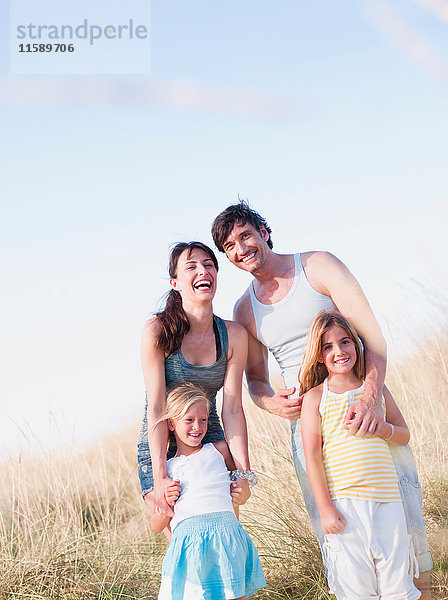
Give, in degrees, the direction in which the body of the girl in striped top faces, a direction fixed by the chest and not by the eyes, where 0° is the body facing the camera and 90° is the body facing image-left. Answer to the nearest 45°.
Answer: approximately 0°

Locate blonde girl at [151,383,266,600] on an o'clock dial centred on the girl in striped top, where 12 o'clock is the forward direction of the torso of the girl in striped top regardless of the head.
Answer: The blonde girl is roughly at 3 o'clock from the girl in striped top.

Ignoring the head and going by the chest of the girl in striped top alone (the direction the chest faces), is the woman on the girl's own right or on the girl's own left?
on the girl's own right

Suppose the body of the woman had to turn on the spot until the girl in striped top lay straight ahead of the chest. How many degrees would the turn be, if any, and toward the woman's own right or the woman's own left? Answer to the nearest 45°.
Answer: approximately 45° to the woman's own left

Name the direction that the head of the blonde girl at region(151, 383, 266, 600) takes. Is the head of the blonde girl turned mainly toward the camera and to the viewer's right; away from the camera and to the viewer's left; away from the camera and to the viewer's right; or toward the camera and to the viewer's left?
toward the camera and to the viewer's right

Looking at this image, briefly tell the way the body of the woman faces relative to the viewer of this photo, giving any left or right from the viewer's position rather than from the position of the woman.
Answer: facing the viewer
